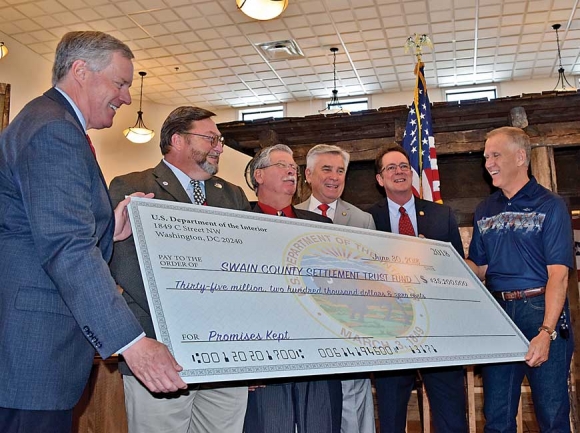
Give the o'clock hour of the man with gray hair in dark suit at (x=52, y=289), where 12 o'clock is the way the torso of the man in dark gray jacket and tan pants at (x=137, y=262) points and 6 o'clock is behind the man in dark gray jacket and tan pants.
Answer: The man with gray hair in dark suit is roughly at 2 o'clock from the man in dark gray jacket and tan pants.

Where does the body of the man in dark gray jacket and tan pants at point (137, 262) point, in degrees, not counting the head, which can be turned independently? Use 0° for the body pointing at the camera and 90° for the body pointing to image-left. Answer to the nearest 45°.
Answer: approximately 315°

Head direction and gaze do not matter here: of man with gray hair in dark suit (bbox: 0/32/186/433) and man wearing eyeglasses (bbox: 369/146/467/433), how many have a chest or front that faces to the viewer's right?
1

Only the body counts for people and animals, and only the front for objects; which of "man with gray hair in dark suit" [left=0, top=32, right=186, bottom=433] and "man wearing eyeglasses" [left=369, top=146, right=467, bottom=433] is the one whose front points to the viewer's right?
the man with gray hair in dark suit

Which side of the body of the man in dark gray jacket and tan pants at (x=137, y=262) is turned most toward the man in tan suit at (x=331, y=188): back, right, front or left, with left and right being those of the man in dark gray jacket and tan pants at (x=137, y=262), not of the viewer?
left

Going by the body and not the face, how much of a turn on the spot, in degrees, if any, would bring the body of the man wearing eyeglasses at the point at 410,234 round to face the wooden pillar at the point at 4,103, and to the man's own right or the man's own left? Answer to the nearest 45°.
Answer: approximately 90° to the man's own right

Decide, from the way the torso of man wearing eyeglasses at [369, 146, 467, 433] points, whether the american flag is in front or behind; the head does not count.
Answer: behind

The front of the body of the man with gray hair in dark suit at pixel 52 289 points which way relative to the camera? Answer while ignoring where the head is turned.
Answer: to the viewer's right

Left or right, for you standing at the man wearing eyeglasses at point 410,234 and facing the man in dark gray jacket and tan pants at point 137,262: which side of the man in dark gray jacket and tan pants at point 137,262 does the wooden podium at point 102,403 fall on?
right
